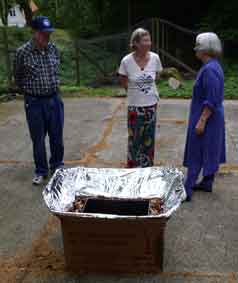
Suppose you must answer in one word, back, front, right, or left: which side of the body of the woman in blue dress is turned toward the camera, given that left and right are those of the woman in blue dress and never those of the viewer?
left

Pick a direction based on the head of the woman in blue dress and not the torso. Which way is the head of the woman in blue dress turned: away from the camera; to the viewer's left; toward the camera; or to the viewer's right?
to the viewer's left

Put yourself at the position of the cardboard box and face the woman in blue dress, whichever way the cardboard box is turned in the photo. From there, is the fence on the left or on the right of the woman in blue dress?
left

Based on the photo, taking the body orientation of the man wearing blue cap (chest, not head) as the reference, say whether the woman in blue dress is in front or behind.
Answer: in front

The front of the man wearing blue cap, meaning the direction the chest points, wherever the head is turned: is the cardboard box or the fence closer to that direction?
the cardboard box

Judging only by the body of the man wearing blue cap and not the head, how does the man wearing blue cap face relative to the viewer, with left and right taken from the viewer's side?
facing the viewer and to the right of the viewer

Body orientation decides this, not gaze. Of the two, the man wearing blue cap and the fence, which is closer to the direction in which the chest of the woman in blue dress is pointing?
the man wearing blue cap

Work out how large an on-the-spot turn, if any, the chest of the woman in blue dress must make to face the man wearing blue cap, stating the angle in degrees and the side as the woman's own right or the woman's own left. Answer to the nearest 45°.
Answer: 0° — they already face them

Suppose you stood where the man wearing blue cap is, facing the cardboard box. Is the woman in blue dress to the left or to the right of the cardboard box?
left

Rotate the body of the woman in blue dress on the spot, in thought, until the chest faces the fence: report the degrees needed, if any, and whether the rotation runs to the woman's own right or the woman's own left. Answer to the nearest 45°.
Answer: approximately 90° to the woman's own right

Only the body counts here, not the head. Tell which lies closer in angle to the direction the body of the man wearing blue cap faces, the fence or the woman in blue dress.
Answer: the woman in blue dress

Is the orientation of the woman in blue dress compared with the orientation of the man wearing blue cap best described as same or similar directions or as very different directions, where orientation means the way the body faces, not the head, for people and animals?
very different directions

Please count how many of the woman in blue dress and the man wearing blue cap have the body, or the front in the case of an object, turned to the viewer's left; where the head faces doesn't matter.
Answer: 1

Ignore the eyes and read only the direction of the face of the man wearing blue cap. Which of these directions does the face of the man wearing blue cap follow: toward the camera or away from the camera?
toward the camera

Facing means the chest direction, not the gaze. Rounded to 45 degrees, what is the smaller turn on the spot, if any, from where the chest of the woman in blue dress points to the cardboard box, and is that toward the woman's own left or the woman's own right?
approximately 45° to the woman's own left

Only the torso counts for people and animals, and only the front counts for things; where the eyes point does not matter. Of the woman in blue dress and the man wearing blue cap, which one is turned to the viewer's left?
the woman in blue dress
